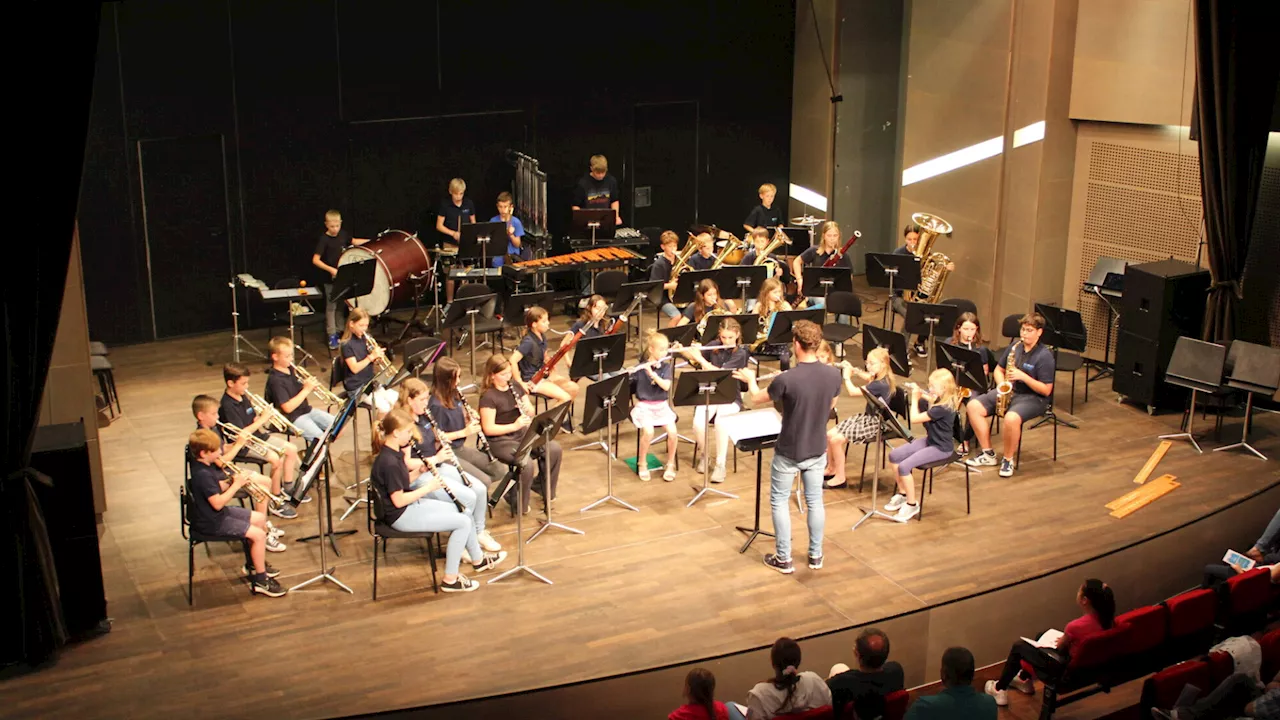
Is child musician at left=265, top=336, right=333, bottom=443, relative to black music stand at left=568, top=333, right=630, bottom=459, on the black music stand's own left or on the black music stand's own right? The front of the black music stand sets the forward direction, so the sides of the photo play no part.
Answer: on the black music stand's own left

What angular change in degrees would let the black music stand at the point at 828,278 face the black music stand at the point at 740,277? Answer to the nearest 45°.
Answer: approximately 90° to its left

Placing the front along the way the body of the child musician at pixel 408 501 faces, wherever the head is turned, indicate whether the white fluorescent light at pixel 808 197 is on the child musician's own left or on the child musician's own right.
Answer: on the child musician's own left

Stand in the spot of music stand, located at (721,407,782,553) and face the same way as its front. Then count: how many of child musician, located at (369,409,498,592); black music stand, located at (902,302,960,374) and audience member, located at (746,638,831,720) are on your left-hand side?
1

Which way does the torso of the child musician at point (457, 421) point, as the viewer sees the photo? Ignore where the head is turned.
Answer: to the viewer's right

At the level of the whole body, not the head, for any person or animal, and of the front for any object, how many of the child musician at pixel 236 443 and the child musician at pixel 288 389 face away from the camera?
0

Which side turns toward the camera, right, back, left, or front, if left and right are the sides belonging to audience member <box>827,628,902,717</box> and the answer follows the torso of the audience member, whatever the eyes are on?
back

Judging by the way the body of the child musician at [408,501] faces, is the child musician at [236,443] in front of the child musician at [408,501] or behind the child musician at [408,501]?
behind

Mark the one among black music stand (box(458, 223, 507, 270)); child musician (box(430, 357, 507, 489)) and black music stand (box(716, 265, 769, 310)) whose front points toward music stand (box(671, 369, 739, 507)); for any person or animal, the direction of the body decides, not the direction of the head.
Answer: the child musician

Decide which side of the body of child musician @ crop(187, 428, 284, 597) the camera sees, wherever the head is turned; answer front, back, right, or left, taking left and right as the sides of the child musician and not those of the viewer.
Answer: right

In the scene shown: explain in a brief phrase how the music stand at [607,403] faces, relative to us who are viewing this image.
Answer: facing away from the viewer and to the left of the viewer

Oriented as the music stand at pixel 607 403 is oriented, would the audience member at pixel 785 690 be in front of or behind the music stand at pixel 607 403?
behind

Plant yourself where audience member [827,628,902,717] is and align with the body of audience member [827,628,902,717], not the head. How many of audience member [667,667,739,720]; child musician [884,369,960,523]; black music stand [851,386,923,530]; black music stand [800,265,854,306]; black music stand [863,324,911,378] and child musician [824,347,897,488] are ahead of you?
5

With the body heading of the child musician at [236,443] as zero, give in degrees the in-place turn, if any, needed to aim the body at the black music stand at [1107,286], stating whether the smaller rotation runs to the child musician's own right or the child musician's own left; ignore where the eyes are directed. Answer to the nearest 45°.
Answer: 0° — they already face it

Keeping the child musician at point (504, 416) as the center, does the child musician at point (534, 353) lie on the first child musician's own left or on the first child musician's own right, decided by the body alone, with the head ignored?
on the first child musician's own left
